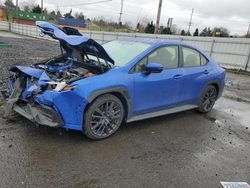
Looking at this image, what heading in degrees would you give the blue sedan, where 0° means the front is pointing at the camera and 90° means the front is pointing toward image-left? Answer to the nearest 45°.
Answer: approximately 45°
